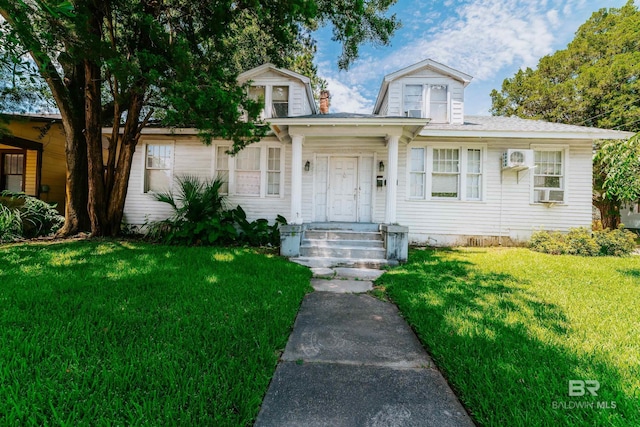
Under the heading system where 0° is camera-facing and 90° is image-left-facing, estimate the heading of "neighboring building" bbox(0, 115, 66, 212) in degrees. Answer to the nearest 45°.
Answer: approximately 0°

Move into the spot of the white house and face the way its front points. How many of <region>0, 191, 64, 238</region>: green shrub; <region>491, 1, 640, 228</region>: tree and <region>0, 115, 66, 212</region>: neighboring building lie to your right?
2

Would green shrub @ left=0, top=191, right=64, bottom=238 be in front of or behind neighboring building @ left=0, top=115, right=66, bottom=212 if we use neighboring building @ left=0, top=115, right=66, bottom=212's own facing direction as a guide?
in front

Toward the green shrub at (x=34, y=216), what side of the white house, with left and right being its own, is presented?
right

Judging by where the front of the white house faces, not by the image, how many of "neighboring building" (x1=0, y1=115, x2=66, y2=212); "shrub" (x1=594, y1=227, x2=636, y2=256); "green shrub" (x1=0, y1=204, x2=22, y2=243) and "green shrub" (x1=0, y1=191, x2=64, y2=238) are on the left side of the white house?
1

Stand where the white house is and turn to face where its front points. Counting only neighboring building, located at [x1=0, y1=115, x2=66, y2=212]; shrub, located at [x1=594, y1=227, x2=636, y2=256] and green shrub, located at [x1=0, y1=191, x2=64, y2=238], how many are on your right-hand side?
2

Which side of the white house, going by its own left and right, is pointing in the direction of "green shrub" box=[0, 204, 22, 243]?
right

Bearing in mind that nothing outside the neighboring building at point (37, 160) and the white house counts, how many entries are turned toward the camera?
2

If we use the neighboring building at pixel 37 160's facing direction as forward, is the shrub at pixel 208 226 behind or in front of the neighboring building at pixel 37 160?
in front
